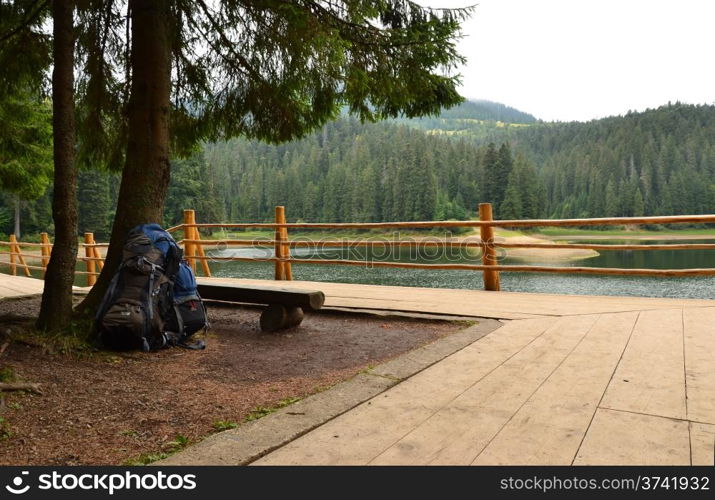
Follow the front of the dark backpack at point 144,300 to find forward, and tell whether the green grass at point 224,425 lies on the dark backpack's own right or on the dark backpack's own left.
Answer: on the dark backpack's own left

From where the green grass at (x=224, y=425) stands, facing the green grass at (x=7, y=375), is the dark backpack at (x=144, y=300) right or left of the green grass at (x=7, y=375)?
right

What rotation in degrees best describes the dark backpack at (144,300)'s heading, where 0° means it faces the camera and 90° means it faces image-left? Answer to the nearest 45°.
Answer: approximately 45°

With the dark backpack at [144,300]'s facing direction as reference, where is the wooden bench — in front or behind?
behind

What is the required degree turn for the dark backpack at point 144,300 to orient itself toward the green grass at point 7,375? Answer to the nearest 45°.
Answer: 0° — it already faces it

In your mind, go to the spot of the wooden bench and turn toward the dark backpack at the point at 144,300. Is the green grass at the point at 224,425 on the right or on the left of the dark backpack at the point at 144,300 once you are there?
left
